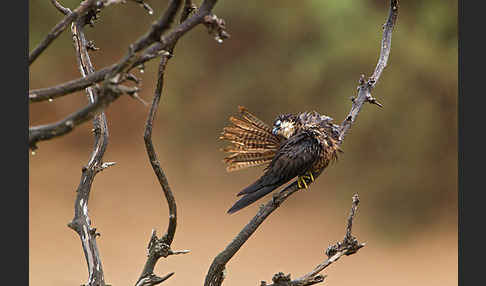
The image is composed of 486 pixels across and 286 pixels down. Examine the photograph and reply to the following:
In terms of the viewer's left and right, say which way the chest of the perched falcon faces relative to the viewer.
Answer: facing to the right of the viewer
